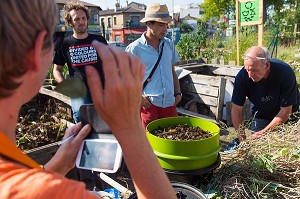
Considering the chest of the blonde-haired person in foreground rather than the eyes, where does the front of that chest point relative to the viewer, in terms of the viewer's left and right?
facing away from the viewer and to the right of the viewer

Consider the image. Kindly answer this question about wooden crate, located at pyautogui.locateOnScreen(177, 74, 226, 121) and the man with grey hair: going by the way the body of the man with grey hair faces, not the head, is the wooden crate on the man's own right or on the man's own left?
on the man's own right

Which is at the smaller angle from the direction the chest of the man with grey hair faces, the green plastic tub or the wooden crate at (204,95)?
the green plastic tub

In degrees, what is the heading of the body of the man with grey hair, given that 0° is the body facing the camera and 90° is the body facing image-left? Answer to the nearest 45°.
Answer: approximately 45°

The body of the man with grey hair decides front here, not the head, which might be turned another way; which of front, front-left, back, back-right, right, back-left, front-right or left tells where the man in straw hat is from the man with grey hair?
front-right
